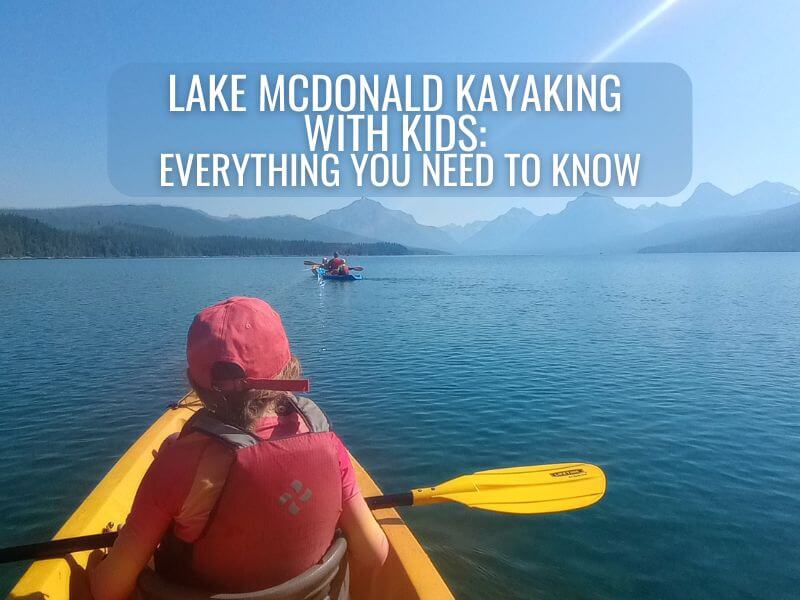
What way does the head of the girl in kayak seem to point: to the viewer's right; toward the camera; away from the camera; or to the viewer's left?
away from the camera

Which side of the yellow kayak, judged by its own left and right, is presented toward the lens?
back
